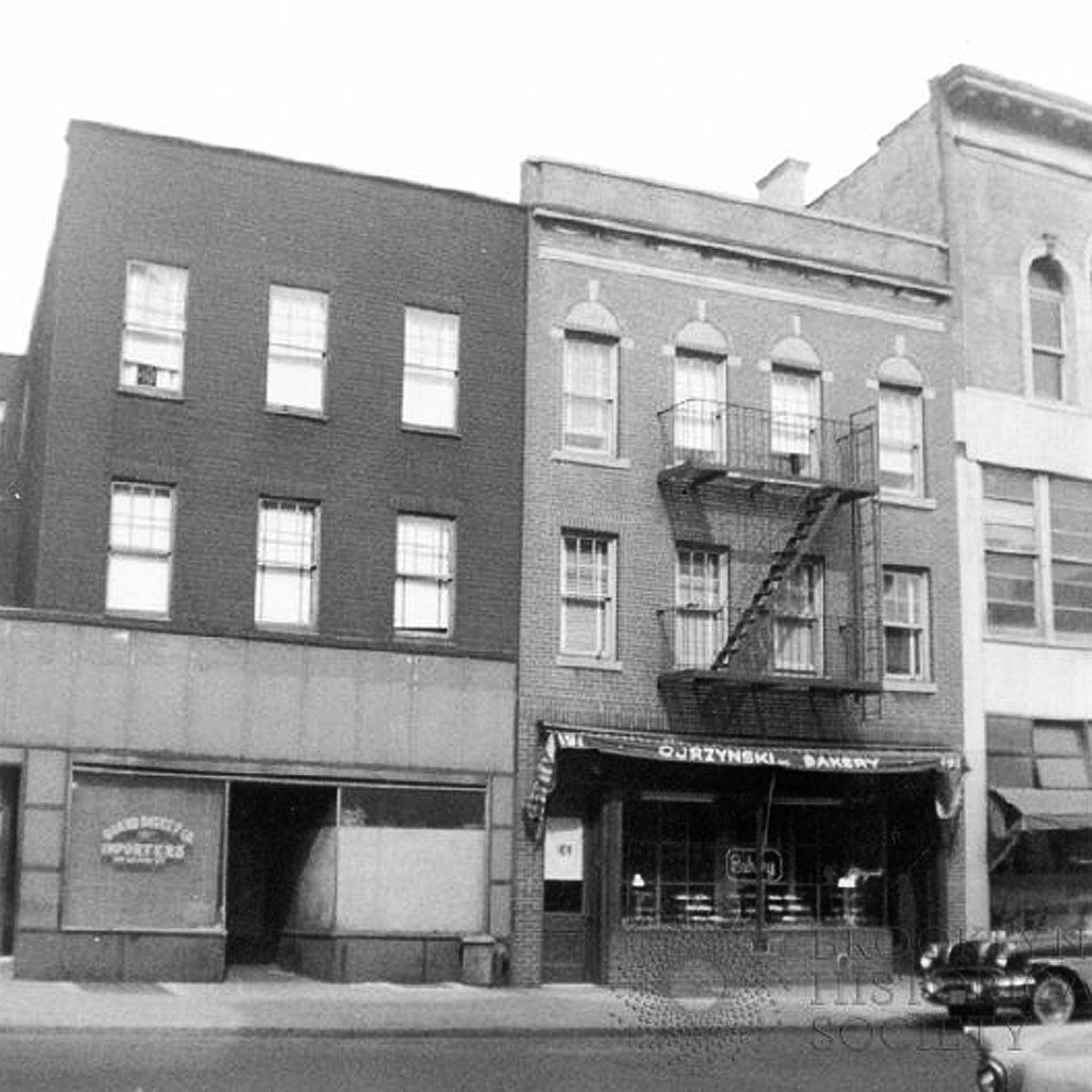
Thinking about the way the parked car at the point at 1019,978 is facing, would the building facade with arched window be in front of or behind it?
behind

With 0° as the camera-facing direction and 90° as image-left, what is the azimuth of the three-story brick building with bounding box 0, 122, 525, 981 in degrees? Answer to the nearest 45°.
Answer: approximately 0°

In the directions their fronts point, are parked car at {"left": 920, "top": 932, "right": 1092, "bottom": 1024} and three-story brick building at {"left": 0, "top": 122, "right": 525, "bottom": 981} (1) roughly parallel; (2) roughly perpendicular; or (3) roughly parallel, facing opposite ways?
roughly perpendicular

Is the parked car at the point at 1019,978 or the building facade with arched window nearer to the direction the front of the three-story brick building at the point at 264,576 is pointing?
the parked car

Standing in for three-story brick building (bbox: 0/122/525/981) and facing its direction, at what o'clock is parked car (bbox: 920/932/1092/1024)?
The parked car is roughly at 10 o'clock from the three-story brick building.

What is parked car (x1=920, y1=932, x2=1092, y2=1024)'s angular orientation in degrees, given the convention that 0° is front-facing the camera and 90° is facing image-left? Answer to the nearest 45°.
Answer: approximately 45°

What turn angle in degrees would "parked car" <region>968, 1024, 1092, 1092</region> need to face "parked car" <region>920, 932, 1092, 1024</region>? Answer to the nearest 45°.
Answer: approximately 135° to its right

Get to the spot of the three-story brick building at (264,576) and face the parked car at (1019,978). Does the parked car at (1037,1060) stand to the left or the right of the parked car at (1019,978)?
right
